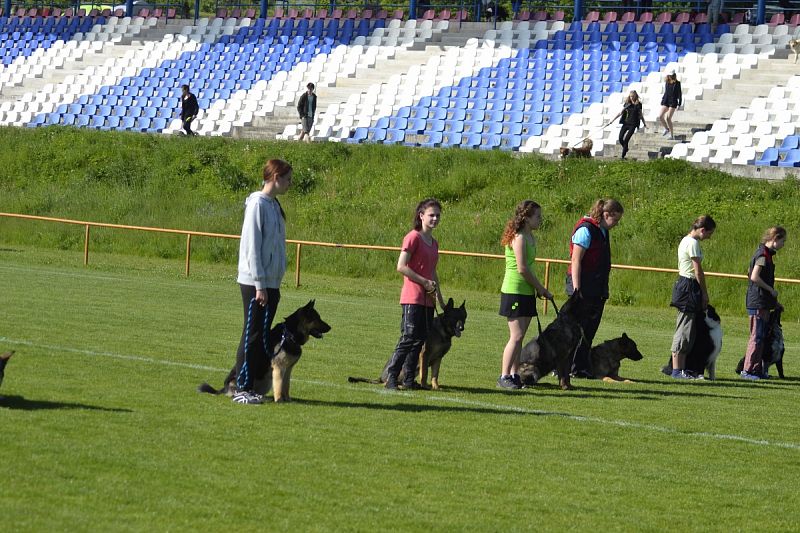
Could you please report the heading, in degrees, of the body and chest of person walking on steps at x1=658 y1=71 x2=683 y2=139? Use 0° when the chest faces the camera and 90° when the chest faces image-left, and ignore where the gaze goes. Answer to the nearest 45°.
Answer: approximately 45°

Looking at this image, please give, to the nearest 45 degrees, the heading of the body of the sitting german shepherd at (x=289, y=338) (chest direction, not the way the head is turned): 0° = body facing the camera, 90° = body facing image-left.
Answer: approximately 270°

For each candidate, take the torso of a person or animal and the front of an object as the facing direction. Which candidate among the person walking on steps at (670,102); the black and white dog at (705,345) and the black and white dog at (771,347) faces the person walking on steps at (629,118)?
the person walking on steps at (670,102)

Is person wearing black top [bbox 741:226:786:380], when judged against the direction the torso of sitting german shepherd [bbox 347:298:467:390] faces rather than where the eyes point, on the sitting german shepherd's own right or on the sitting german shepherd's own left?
on the sitting german shepherd's own left
